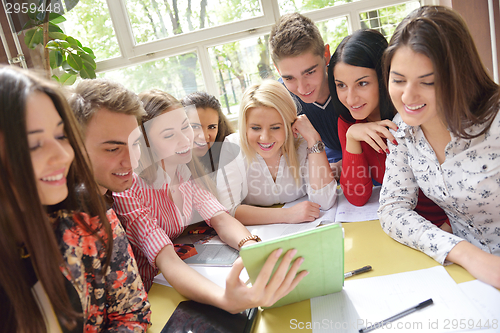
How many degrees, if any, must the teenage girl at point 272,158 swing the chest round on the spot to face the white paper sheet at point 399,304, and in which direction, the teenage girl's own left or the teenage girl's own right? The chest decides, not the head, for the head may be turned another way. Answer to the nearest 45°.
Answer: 0° — they already face it

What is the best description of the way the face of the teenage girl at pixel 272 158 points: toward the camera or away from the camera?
toward the camera

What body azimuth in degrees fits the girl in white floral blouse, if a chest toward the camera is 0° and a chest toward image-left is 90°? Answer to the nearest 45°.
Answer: approximately 45°

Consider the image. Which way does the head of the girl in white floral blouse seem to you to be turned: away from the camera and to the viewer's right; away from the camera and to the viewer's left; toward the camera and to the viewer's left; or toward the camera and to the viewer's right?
toward the camera and to the viewer's left

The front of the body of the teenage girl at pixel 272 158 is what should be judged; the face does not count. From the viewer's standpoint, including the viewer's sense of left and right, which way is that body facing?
facing the viewer

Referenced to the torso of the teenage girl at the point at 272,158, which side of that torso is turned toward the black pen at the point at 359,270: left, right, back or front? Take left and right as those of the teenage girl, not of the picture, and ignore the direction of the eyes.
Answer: front

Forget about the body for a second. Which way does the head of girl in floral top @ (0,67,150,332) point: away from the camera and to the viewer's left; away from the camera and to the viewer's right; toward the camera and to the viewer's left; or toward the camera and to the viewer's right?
toward the camera and to the viewer's right

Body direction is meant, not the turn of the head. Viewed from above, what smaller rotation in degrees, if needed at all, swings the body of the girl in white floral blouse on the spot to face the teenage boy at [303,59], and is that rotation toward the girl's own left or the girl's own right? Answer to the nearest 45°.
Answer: approximately 90° to the girl's own right

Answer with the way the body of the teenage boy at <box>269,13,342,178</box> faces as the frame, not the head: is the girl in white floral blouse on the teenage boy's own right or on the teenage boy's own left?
on the teenage boy's own left

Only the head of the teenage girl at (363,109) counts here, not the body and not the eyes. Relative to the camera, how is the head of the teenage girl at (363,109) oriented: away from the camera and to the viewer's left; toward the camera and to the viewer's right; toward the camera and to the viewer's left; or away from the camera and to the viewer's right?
toward the camera and to the viewer's left

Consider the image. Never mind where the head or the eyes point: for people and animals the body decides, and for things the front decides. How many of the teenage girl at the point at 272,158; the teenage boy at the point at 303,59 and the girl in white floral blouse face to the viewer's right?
0

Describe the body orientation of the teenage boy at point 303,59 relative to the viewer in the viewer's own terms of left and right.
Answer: facing the viewer and to the left of the viewer

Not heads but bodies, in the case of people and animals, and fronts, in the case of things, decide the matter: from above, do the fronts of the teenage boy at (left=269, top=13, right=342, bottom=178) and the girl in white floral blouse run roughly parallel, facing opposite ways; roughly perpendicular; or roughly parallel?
roughly parallel

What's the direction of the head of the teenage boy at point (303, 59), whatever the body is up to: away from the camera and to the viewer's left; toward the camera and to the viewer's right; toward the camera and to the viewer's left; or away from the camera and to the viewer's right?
toward the camera and to the viewer's left
